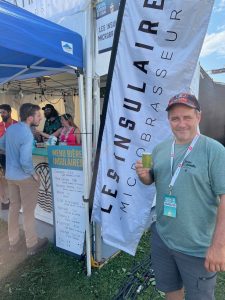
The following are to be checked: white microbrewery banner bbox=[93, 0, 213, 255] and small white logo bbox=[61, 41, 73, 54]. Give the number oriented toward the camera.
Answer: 2

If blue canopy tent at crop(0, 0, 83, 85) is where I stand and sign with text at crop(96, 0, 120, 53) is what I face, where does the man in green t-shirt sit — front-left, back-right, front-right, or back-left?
front-right

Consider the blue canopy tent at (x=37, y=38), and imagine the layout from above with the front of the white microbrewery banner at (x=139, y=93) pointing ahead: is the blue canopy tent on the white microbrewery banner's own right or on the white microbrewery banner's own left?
on the white microbrewery banner's own right

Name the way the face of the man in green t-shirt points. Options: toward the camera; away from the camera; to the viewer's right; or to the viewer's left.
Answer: toward the camera

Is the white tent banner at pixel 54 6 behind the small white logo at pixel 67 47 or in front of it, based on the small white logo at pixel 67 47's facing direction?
behind

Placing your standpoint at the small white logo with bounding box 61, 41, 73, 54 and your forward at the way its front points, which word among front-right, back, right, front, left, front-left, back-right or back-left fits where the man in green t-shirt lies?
front-left

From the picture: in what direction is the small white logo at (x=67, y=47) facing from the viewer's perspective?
toward the camera

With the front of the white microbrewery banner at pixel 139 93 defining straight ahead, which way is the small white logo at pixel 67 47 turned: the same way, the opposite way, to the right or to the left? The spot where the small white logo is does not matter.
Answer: the same way

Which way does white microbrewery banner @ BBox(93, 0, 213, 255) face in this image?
toward the camera
